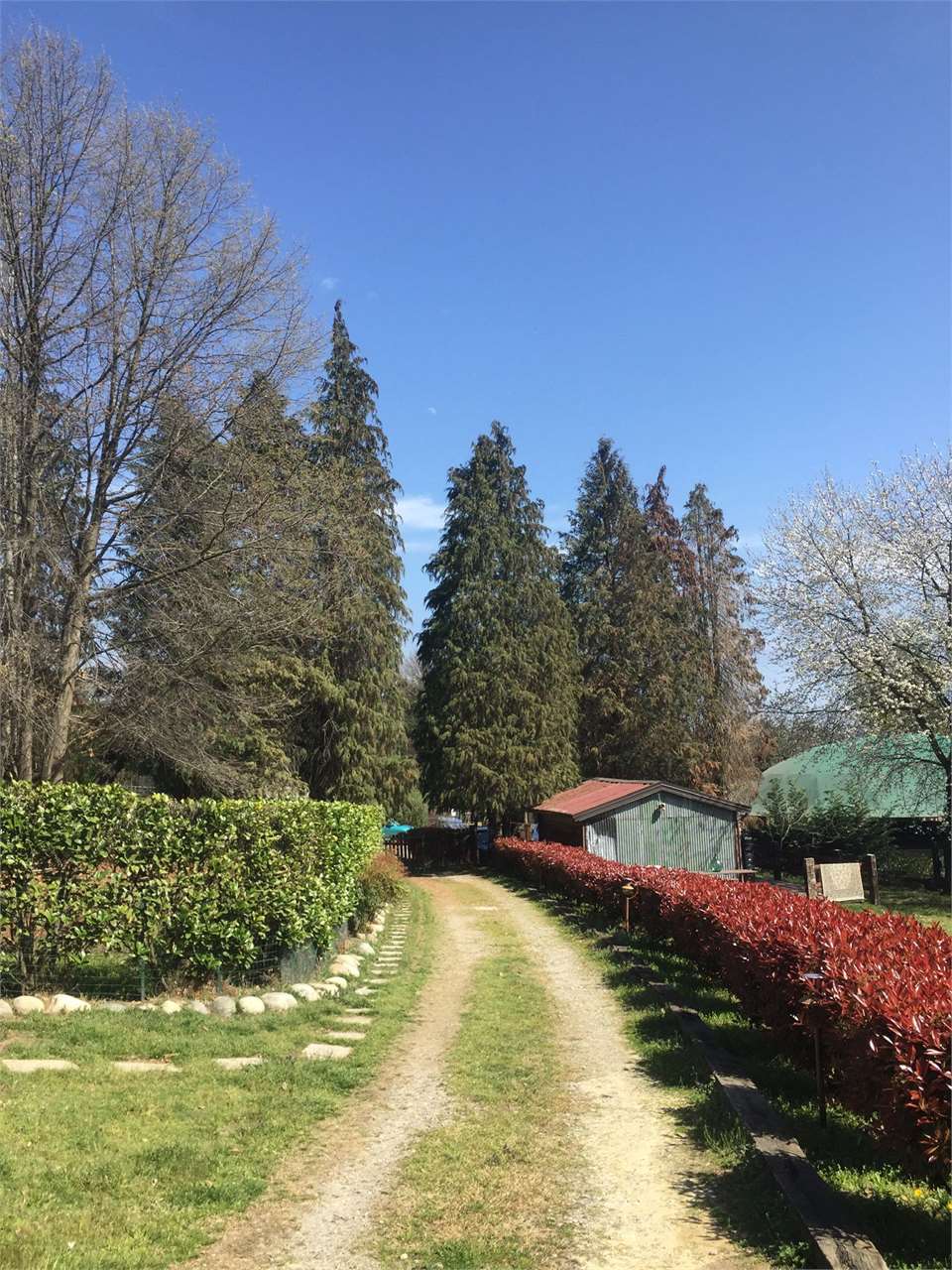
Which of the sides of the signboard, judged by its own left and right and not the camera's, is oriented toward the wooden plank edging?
front

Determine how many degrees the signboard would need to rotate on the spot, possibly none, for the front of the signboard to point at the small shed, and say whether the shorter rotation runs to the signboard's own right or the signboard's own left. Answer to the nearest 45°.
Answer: approximately 135° to the signboard's own right

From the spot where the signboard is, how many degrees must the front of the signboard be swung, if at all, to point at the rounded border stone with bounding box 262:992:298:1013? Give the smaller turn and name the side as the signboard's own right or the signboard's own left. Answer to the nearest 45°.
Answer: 0° — it already faces it

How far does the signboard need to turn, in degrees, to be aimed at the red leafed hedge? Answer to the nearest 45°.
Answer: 0° — it already faces it

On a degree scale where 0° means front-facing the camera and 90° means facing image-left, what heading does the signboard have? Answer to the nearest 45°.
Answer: approximately 0°

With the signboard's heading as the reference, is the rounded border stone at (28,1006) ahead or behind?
ahead

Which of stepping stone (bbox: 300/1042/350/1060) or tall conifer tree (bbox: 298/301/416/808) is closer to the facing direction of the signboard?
the stepping stone

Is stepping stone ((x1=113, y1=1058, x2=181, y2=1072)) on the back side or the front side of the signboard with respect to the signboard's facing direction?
on the front side

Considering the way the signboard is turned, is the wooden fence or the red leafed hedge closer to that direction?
the red leafed hedge

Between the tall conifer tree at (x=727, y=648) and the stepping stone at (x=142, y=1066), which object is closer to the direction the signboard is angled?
the stepping stone

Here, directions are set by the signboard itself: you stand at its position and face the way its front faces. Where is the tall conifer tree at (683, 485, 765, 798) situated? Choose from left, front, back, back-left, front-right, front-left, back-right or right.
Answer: back

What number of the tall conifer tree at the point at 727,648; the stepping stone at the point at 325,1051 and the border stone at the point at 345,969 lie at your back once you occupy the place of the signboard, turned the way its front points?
1

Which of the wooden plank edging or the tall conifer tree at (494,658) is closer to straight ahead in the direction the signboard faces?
the wooden plank edging
